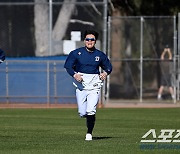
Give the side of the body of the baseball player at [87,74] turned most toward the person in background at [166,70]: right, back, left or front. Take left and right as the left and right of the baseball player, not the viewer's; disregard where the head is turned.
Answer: back

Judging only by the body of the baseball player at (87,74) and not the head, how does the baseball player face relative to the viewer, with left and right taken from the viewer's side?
facing the viewer

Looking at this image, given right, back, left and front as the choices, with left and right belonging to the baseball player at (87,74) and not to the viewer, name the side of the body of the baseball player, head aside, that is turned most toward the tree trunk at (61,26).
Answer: back
